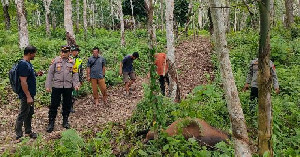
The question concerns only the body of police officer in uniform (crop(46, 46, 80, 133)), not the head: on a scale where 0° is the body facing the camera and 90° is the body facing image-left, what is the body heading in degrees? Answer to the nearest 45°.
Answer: approximately 0°

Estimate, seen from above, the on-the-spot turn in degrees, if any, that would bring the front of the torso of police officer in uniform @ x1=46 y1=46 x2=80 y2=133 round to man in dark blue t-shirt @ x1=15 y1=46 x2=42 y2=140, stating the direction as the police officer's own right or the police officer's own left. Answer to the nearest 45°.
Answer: approximately 45° to the police officer's own right

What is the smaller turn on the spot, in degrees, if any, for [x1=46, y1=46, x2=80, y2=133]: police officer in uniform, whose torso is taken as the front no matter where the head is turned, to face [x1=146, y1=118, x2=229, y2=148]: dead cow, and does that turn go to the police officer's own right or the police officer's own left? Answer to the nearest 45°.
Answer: approximately 45° to the police officer's own left
